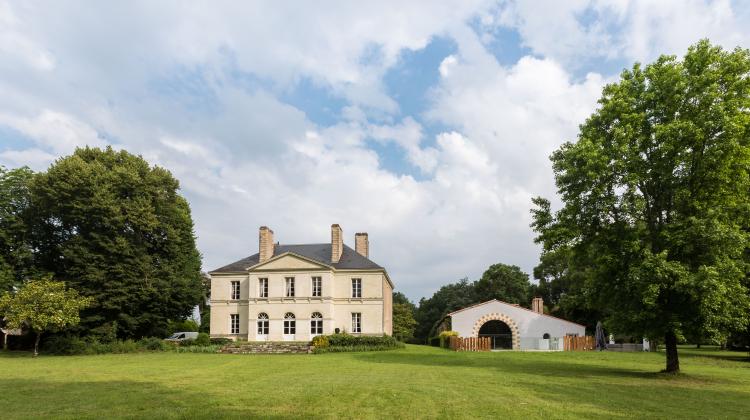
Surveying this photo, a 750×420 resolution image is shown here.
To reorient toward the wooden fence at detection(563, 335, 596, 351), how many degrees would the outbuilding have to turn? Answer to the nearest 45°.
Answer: approximately 45° to its left

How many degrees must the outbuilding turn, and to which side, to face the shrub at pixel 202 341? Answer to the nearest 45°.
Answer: approximately 45° to its right

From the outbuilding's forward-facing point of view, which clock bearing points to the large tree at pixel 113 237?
The large tree is roughly at 2 o'clock from the outbuilding.

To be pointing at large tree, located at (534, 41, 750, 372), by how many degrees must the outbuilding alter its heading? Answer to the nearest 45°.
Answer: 0° — it already faces it

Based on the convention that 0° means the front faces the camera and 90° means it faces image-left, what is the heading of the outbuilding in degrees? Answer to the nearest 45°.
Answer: approximately 0°

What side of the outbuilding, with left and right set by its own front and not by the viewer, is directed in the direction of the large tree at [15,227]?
right

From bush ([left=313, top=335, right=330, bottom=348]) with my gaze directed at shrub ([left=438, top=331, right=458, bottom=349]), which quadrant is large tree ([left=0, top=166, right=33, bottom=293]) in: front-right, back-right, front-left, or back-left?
back-left

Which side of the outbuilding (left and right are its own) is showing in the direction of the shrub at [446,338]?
right
